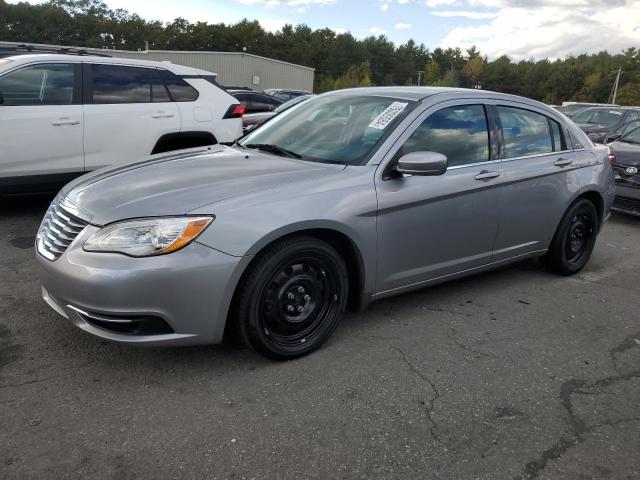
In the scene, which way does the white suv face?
to the viewer's left

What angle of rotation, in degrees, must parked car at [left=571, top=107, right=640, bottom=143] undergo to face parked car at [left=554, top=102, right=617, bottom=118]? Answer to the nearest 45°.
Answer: approximately 135° to its right

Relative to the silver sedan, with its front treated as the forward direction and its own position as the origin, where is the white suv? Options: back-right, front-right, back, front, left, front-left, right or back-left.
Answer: right

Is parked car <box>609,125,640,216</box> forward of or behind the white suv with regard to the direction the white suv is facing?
behind

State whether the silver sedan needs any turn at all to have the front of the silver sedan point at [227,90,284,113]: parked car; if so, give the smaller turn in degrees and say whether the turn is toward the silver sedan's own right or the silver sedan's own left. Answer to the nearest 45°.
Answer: approximately 135° to the silver sedan's own right

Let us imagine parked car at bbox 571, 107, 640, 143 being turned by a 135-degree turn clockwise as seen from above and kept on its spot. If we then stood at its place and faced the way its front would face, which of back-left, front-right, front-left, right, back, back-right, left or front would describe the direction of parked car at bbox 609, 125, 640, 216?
back

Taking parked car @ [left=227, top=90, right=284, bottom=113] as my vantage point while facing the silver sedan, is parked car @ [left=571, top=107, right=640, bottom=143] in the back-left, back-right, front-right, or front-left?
front-left

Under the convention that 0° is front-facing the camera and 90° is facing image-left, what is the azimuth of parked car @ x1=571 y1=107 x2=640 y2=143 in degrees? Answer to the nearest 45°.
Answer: approximately 45°

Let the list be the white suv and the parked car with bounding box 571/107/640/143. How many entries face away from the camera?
0
